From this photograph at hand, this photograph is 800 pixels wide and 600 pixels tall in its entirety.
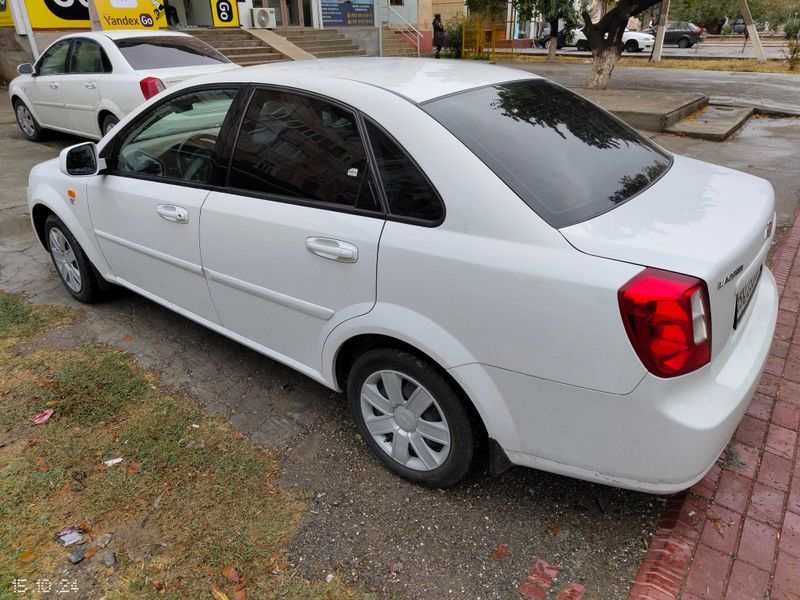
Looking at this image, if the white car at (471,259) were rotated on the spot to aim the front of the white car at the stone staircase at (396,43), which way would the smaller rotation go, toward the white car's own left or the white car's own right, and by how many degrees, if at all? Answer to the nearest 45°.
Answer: approximately 45° to the white car's own right

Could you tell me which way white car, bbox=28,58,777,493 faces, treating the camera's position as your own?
facing away from the viewer and to the left of the viewer

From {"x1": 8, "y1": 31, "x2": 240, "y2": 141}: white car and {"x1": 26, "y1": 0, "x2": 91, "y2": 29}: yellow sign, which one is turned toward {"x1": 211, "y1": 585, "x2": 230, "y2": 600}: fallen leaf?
the yellow sign

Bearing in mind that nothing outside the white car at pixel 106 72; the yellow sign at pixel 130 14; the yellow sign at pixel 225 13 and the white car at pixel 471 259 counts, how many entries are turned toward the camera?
2

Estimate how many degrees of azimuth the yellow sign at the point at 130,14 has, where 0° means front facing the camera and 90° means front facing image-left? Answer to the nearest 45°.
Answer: approximately 0°

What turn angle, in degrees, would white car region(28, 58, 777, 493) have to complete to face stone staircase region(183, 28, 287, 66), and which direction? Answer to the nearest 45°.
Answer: approximately 45° to its right

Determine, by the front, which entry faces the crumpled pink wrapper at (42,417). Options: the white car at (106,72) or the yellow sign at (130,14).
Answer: the yellow sign

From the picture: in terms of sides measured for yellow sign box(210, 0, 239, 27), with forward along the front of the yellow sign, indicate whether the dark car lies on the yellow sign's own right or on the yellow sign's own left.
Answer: on the yellow sign's own left

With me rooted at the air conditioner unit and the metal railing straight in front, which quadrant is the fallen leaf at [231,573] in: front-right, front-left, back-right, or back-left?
back-right

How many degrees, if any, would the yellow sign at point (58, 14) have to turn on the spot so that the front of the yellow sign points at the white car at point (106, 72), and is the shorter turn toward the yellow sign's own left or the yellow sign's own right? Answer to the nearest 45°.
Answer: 0° — it already faces it
